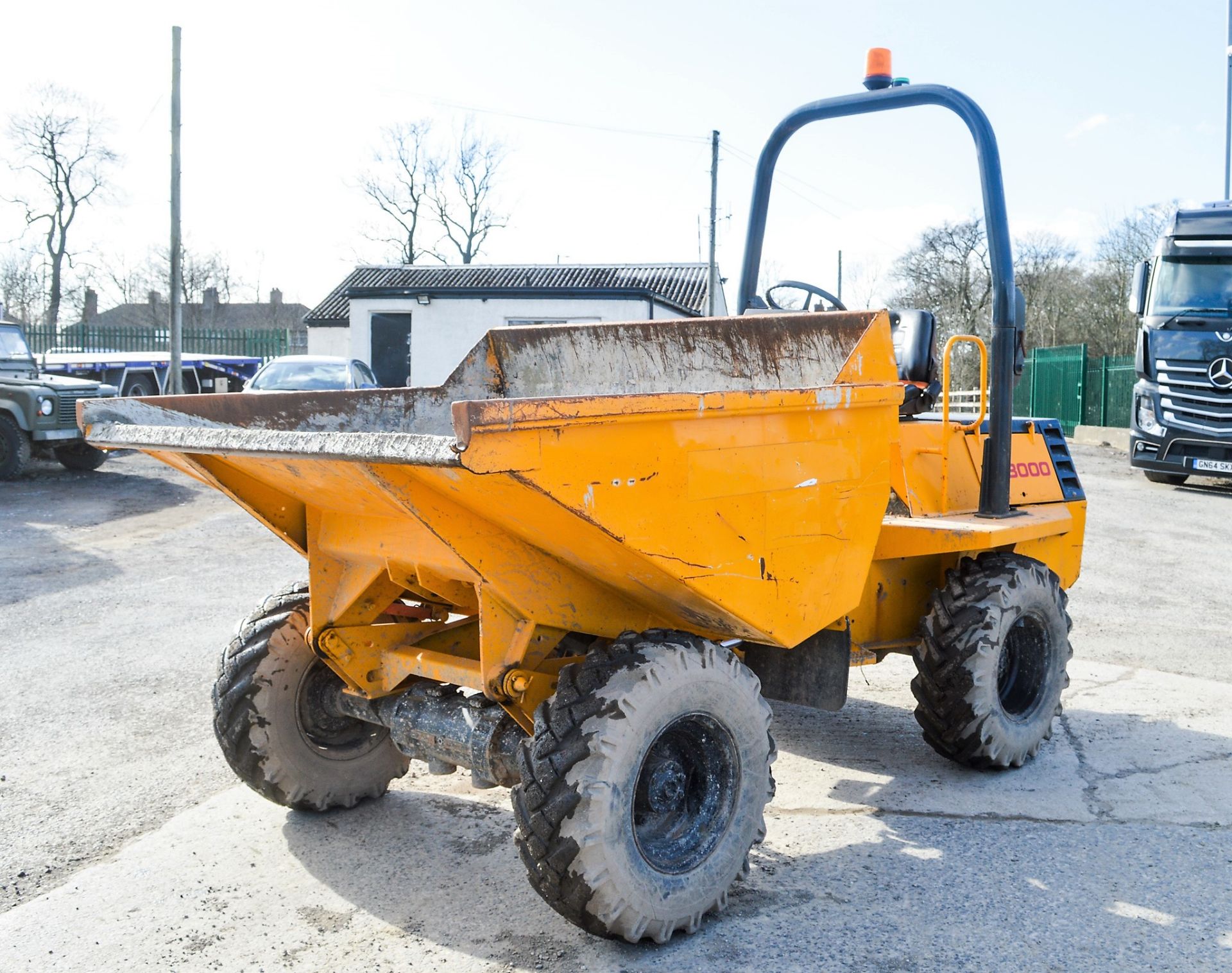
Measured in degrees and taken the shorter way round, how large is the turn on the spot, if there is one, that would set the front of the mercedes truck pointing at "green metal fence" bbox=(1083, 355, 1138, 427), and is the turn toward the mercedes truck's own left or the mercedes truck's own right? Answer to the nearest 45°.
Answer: approximately 180°

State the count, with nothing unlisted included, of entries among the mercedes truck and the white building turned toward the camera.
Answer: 2

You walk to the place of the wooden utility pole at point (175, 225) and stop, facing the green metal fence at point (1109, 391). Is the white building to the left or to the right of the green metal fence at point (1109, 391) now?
left

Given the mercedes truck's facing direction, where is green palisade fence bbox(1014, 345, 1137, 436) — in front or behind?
behind

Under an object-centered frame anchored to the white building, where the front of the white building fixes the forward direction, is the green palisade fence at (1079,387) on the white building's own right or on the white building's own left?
on the white building's own left

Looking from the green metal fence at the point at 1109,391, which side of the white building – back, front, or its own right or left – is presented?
left

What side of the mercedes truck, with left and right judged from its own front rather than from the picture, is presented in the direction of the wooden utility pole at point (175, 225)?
right

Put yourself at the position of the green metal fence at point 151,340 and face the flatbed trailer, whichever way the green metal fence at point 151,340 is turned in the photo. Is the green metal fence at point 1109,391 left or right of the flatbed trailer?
left

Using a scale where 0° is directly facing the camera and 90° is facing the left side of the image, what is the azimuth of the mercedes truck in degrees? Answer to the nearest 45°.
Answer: approximately 0°

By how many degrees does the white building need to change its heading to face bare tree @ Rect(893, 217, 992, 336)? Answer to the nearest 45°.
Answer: approximately 135° to its left

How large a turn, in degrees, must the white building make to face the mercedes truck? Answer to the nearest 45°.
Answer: approximately 45° to its left
